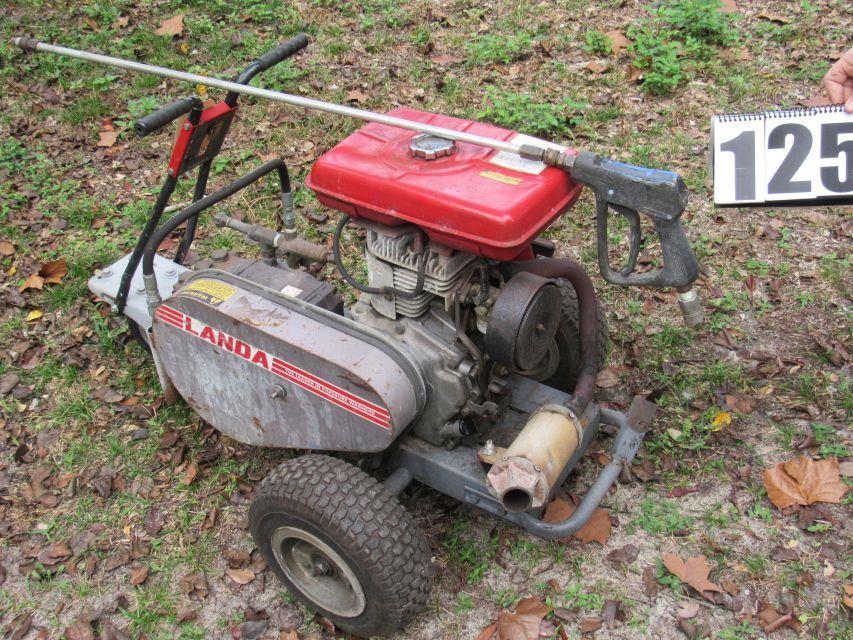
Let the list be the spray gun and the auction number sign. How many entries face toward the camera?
1

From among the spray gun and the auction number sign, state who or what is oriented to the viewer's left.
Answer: the spray gun

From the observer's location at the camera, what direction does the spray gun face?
facing to the left of the viewer

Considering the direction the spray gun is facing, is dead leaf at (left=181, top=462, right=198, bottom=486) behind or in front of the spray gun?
in front

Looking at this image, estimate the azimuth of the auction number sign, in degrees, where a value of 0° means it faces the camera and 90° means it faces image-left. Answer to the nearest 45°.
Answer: approximately 0°
